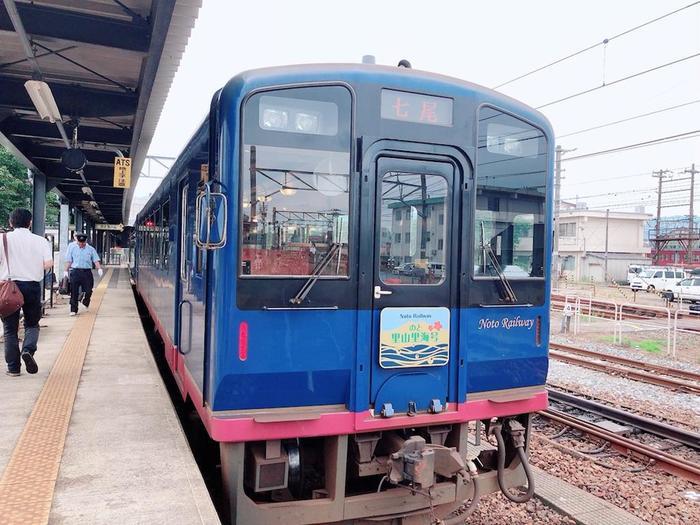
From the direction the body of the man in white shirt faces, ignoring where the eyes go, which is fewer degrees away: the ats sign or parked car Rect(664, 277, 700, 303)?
the ats sign

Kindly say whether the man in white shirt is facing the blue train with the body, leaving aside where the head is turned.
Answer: no

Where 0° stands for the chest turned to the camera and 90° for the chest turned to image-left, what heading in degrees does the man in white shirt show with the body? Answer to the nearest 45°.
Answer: approximately 180°

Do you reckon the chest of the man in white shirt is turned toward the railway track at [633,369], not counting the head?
no

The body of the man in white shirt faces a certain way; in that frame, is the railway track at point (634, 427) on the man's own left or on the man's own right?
on the man's own right

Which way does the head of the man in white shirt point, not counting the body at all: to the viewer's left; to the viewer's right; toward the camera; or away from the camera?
away from the camera

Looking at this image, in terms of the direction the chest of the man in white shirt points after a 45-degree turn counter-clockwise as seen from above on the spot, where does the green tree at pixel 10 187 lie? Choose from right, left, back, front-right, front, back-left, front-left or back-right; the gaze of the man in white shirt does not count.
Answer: front-right

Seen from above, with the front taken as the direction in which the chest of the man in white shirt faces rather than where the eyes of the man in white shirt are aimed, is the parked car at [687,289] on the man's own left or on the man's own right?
on the man's own right
